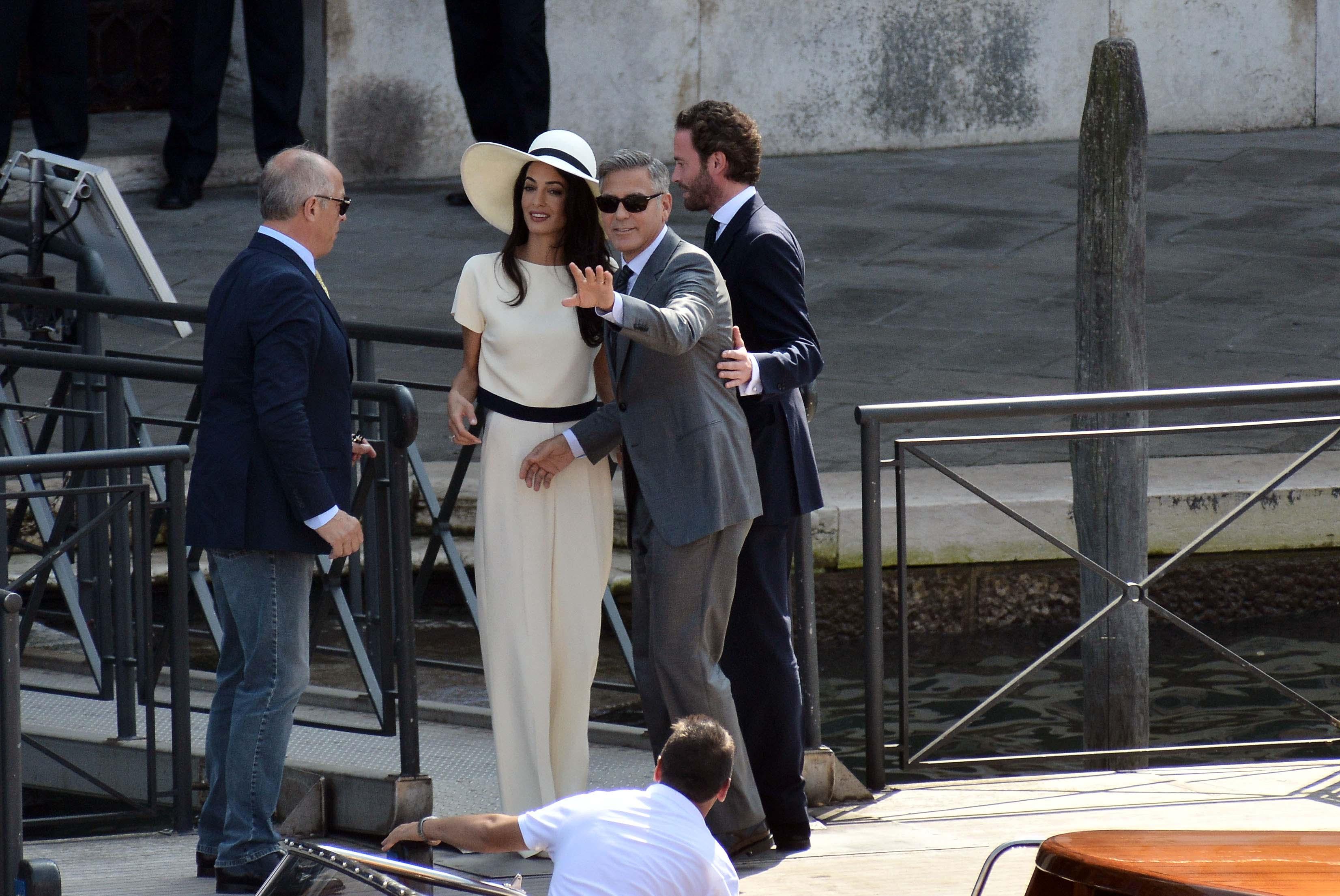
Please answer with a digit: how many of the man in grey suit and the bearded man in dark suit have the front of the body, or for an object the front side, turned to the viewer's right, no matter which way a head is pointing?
0

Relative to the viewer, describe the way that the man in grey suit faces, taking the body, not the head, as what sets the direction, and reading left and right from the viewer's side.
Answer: facing the viewer and to the left of the viewer

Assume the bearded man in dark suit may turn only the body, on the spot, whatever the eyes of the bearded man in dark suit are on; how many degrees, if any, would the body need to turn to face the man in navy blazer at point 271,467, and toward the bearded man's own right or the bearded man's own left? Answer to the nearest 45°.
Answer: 0° — they already face them

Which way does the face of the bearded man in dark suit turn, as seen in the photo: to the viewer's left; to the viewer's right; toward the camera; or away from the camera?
to the viewer's left

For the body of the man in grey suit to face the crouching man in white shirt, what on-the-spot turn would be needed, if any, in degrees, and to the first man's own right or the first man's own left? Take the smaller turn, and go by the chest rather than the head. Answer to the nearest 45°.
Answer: approximately 45° to the first man's own left

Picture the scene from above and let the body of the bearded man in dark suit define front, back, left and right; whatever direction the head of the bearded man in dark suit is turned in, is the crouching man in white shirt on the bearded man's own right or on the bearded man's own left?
on the bearded man's own left

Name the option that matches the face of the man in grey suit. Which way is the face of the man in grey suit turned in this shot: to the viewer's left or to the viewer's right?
to the viewer's left

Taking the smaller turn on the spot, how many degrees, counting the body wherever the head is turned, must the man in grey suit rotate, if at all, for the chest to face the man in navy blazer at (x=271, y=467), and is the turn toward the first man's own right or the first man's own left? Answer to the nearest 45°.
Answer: approximately 45° to the first man's own right

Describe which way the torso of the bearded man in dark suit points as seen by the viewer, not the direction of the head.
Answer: to the viewer's left

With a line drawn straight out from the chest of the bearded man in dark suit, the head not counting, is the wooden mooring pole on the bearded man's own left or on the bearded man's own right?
on the bearded man's own right

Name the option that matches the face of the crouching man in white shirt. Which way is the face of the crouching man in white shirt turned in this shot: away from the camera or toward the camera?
away from the camera

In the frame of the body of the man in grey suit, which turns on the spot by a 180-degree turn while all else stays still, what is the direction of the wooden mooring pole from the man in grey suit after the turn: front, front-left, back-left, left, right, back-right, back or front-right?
front

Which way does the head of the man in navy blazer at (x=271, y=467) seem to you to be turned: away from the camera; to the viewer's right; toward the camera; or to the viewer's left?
to the viewer's right

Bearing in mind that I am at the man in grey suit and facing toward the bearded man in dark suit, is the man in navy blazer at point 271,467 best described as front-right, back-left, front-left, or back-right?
back-left
